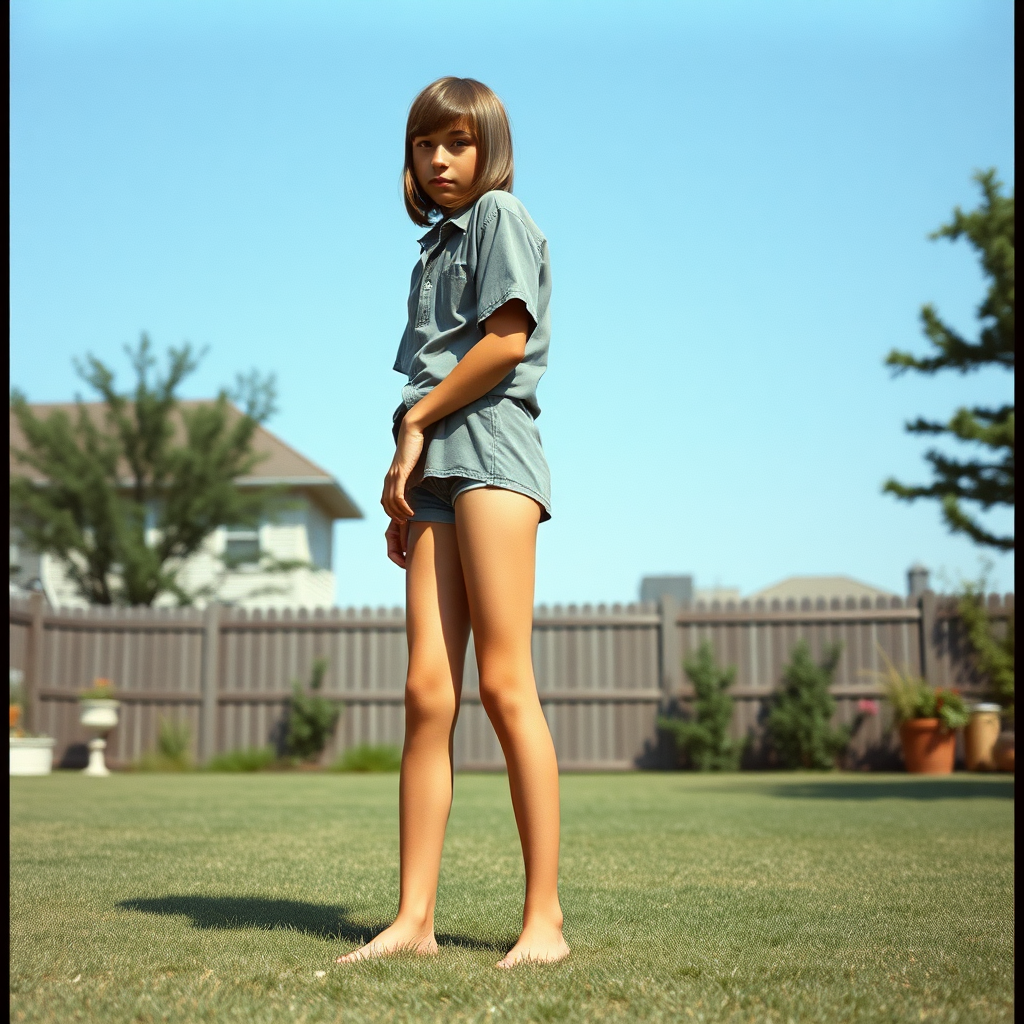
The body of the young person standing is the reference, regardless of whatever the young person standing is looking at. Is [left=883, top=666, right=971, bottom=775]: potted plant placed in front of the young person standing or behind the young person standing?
behind

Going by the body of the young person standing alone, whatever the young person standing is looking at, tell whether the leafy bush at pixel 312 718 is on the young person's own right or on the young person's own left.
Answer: on the young person's own right

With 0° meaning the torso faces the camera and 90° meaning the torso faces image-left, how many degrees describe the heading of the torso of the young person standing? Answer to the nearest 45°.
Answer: approximately 45°

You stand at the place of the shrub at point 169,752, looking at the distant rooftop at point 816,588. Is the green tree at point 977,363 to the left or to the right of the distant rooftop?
right

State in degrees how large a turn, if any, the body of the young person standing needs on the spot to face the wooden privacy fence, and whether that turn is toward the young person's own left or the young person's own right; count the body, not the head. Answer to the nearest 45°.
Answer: approximately 135° to the young person's own right

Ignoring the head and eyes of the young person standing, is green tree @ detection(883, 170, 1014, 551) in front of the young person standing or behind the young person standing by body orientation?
behind

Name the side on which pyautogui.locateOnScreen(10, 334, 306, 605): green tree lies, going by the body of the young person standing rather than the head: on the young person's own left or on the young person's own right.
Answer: on the young person's own right

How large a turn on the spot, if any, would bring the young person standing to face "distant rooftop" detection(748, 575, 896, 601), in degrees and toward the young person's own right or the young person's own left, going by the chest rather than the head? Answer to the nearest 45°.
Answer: approximately 135° to the young person's own right
